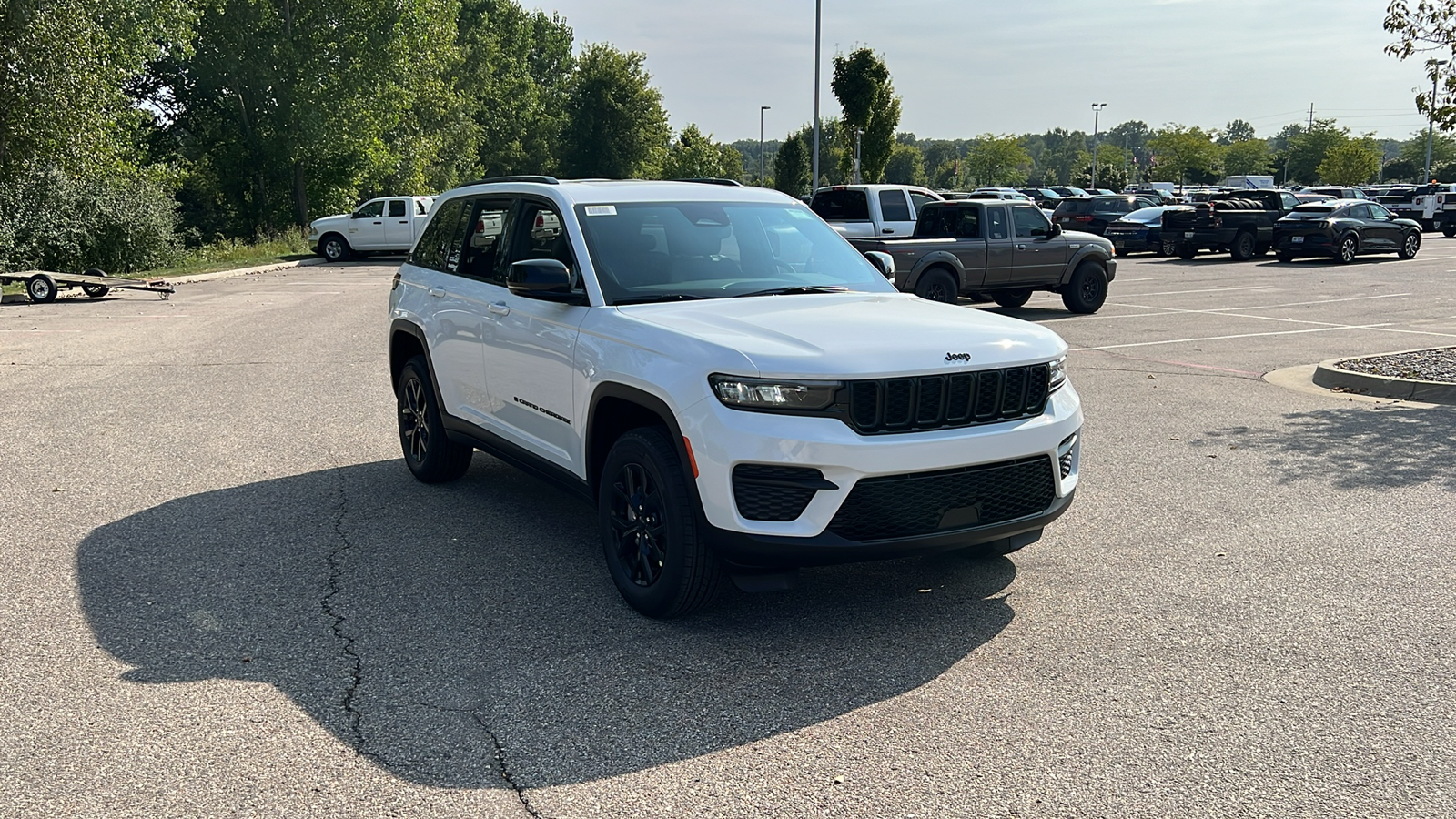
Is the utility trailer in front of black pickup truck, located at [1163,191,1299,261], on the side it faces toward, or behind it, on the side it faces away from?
behind

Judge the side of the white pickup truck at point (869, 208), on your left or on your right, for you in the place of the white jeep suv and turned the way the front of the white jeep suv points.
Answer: on your left

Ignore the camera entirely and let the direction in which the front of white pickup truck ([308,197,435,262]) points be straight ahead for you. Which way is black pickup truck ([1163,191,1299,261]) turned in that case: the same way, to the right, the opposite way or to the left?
the opposite way

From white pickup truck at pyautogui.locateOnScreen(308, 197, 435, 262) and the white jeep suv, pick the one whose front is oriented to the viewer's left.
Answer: the white pickup truck

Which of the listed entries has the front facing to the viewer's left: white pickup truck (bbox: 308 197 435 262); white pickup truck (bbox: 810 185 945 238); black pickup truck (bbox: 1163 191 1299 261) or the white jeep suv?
white pickup truck (bbox: 308 197 435 262)

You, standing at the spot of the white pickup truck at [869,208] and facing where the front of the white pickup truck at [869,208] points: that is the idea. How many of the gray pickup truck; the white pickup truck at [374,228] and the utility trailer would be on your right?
1

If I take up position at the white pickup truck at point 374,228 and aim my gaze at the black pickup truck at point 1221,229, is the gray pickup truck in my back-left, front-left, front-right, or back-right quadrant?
front-right

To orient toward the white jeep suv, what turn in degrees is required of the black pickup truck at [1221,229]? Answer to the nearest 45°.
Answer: approximately 135° to its right

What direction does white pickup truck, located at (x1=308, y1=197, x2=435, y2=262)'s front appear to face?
to the viewer's left

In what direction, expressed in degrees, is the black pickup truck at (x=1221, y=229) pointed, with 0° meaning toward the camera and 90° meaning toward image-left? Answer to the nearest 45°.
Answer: approximately 225°

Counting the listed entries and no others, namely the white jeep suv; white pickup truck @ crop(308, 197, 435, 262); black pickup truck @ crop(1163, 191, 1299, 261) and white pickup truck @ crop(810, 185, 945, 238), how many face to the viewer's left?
1

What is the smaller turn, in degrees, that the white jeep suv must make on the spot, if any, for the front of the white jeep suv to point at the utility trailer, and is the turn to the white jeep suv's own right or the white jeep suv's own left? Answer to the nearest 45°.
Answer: approximately 180°
